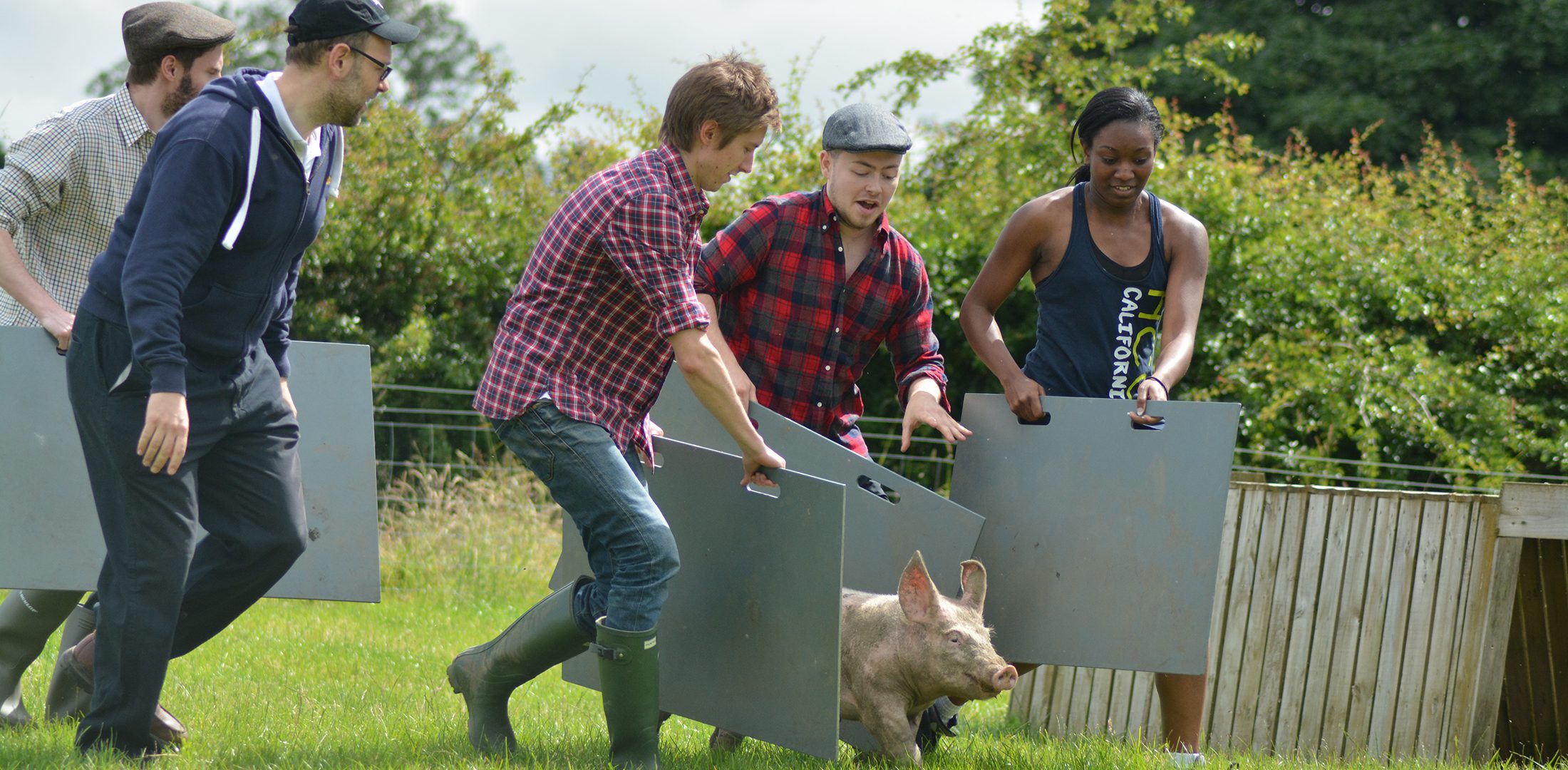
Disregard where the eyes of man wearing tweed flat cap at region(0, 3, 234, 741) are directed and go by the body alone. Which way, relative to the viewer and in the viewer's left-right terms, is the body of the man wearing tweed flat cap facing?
facing to the right of the viewer

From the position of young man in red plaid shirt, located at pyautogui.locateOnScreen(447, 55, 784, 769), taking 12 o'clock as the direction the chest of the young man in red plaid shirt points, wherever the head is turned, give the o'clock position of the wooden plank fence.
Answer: The wooden plank fence is roughly at 11 o'clock from the young man in red plaid shirt.

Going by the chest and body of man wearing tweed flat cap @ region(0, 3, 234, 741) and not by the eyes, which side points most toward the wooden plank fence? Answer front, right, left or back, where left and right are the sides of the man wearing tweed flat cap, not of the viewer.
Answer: front

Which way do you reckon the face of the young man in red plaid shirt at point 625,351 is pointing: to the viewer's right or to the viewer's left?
to the viewer's right

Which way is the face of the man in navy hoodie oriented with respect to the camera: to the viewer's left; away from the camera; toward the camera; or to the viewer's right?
to the viewer's right

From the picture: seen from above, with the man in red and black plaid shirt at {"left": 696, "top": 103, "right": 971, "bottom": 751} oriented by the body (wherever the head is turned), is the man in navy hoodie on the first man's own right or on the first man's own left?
on the first man's own right

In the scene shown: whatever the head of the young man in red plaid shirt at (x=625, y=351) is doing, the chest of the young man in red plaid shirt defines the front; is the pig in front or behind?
in front

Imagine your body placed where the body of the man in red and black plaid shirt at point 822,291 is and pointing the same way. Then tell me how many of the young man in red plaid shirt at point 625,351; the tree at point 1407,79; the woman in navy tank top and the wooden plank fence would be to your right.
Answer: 1

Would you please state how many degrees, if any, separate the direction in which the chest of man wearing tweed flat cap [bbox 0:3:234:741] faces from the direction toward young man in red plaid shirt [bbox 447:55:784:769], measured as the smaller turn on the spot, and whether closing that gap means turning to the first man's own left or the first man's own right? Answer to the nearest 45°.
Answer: approximately 45° to the first man's own right

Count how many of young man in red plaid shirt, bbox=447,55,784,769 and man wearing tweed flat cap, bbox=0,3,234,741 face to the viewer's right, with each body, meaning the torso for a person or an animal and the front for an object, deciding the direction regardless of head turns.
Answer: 2

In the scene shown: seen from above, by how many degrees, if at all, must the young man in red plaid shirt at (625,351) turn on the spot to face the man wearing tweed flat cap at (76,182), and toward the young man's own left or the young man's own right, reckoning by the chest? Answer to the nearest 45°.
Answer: approximately 135° to the young man's own left

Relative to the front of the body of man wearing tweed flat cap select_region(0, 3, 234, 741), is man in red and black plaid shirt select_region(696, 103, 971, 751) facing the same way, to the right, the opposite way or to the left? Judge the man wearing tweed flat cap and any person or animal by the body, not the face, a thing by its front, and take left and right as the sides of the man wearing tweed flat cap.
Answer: to the right

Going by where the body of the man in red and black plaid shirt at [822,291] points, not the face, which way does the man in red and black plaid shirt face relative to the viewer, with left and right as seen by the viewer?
facing the viewer and to the right of the viewer

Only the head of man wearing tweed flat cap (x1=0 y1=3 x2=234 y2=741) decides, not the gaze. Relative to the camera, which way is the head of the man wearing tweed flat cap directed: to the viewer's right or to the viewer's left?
to the viewer's right

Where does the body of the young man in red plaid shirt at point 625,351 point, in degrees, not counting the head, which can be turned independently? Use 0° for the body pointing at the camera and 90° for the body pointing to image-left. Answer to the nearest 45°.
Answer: approximately 270°
